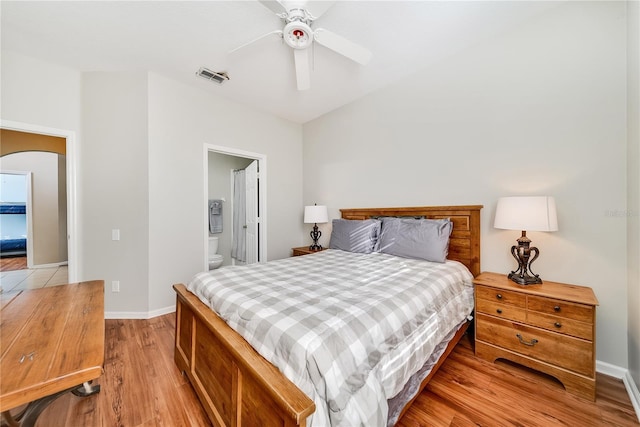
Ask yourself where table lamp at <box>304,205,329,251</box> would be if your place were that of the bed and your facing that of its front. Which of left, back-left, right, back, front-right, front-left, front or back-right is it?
back-right

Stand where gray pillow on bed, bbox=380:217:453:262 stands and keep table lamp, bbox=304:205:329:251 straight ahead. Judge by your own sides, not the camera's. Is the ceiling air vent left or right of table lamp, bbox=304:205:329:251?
left

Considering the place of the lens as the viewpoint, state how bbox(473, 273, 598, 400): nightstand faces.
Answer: facing the viewer and to the left of the viewer

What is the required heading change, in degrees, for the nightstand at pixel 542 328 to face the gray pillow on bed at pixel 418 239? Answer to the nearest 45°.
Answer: approximately 45° to its right

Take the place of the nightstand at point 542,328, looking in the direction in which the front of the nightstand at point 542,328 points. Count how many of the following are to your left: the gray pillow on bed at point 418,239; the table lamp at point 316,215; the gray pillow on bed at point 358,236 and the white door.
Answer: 0

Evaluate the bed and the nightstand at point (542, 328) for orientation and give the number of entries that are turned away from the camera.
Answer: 0

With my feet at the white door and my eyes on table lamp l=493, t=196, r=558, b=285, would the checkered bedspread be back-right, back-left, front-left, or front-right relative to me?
front-right

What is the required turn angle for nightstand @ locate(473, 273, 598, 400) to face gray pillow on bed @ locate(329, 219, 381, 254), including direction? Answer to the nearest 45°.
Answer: approximately 45° to its right

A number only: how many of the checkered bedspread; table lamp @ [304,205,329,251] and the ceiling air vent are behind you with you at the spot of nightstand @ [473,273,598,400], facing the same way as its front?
0

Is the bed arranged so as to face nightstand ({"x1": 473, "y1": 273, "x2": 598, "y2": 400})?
no

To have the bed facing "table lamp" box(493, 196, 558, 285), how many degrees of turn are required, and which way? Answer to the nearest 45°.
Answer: approximately 135° to its left
